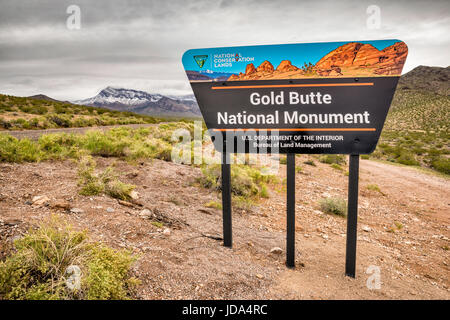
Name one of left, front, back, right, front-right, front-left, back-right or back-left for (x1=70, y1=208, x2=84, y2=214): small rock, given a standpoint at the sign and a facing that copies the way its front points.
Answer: right

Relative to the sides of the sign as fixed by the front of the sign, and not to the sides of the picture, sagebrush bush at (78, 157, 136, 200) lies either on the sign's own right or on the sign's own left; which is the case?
on the sign's own right

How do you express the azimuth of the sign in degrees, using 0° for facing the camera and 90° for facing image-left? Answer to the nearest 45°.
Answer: approximately 0°

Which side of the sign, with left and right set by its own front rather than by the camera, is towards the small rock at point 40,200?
right

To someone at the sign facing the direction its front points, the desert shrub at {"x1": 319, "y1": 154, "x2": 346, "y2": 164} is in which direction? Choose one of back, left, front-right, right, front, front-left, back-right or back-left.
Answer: back

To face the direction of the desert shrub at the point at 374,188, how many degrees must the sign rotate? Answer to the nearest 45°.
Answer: approximately 180°

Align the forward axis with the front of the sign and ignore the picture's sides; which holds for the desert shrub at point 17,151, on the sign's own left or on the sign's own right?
on the sign's own right

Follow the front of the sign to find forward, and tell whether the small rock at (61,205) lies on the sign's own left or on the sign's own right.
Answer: on the sign's own right

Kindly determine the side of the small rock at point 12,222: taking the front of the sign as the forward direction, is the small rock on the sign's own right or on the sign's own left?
on the sign's own right

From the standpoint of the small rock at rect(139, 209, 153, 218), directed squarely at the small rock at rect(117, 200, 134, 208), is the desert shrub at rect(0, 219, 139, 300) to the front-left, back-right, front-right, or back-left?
back-left

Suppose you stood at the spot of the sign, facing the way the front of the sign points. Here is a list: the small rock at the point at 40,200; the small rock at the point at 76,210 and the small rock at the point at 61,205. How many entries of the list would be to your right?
3

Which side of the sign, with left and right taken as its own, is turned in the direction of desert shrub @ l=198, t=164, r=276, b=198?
back

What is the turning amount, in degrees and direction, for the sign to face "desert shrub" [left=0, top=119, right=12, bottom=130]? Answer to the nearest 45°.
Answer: approximately 135° to its right

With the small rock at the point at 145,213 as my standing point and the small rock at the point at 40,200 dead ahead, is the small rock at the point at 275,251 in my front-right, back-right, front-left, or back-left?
back-left
